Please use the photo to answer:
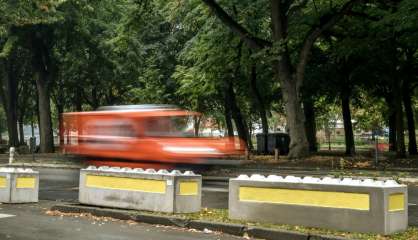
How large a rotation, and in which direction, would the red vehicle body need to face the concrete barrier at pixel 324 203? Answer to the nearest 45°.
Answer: approximately 90° to its right

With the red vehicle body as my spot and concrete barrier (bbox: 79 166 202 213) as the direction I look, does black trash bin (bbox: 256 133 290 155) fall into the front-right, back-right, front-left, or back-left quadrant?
back-left

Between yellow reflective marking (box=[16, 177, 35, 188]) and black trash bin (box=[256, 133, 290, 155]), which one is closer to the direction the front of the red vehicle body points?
the black trash bin

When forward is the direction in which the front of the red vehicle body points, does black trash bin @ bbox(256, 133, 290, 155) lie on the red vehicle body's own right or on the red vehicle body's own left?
on the red vehicle body's own left

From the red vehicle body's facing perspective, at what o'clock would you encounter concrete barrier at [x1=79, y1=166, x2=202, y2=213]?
The concrete barrier is roughly at 3 o'clock from the red vehicle body.

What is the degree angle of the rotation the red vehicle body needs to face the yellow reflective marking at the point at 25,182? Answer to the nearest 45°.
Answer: approximately 135° to its right

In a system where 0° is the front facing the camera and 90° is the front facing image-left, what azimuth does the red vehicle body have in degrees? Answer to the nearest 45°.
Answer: approximately 270°
